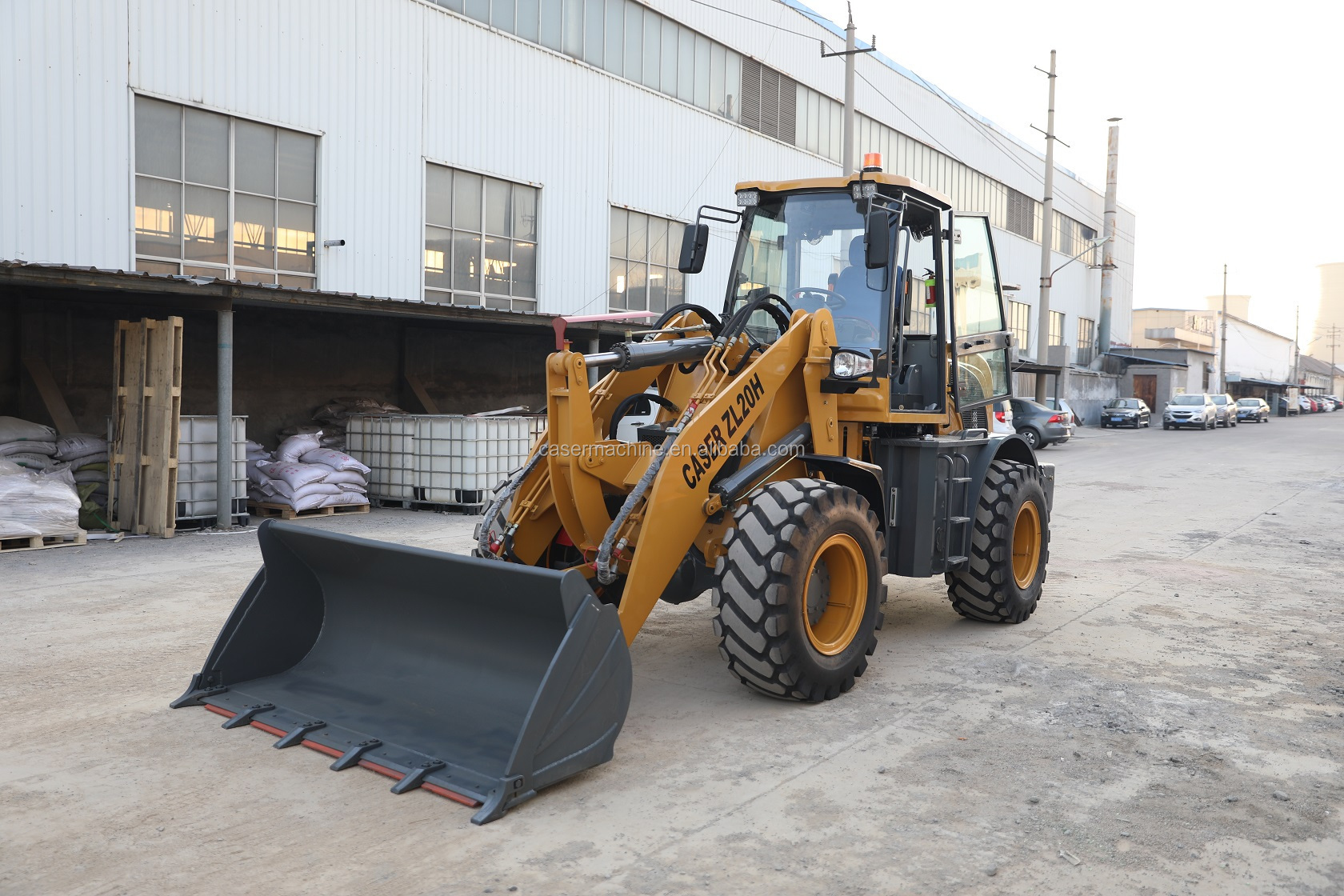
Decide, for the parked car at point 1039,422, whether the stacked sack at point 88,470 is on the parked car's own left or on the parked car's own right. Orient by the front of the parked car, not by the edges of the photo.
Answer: on the parked car's own left

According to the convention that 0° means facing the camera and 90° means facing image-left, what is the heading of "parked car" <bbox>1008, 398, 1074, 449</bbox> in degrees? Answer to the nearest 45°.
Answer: approximately 135°

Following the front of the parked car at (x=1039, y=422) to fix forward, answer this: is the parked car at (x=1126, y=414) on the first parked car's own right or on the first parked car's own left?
on the first parked car's own right

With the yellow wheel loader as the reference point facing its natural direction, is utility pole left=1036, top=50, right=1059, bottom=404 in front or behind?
behind

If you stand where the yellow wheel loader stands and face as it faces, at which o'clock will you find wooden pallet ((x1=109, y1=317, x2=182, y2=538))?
The wooden pallet is roughly at 3 o'clock from the yellow wheel loader.

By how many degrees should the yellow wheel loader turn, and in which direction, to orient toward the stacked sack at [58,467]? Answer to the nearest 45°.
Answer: approximately 90° to its right

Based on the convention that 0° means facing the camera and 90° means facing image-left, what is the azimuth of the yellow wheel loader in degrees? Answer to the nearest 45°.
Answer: approximately 45°
